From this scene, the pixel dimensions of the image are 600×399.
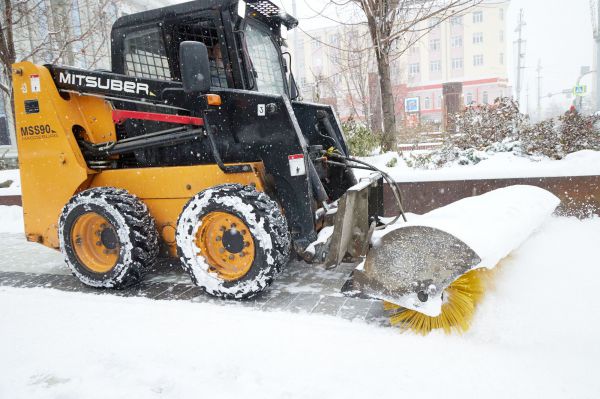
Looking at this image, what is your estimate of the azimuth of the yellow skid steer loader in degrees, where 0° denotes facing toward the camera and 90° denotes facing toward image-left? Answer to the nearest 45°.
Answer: approximately 315°

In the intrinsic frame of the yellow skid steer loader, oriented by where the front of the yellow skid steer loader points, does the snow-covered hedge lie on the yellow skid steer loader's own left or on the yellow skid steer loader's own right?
on the yellow skid steer loader's own left
